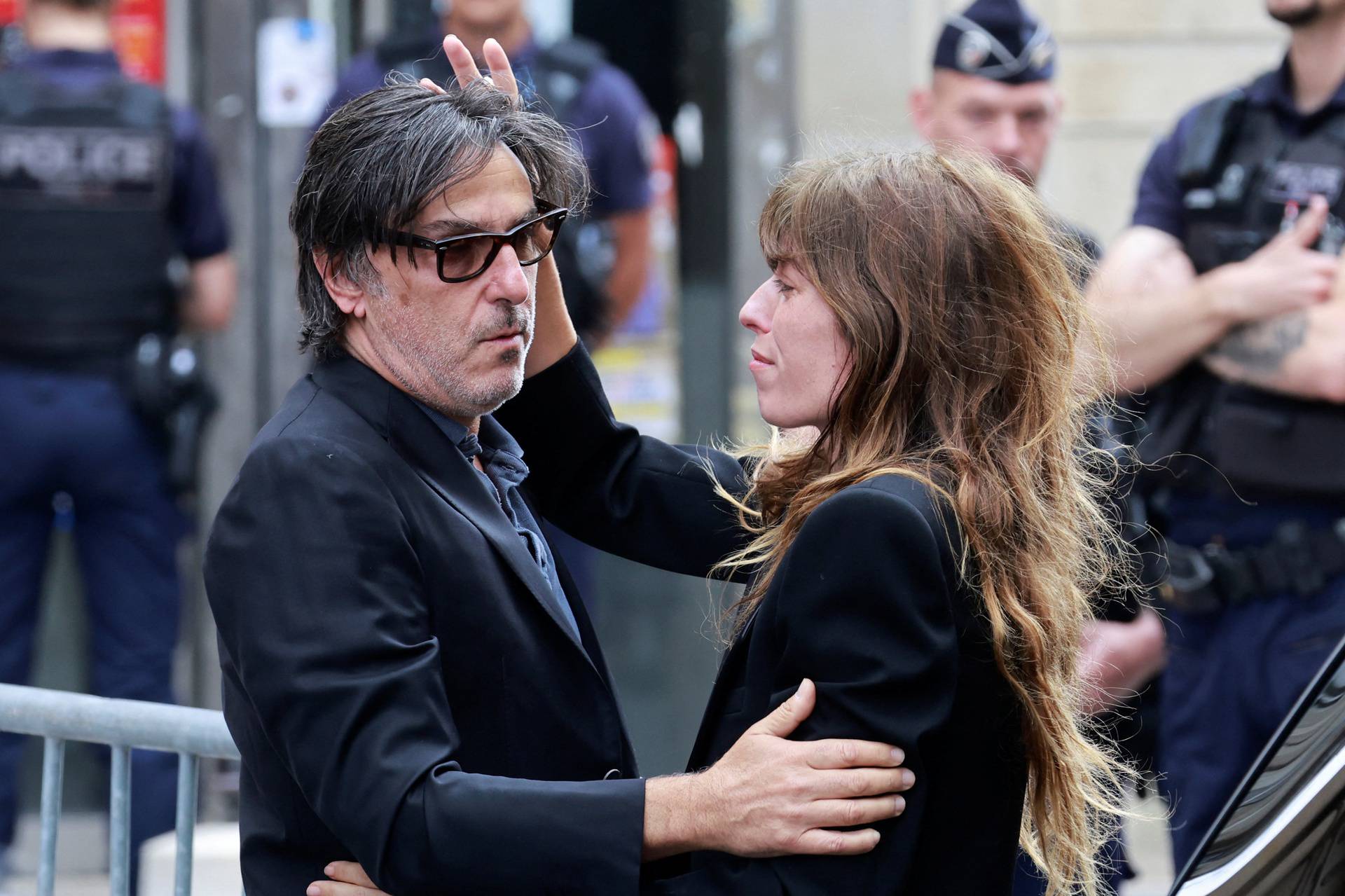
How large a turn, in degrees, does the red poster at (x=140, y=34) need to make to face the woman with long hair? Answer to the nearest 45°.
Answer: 0° — it already faces them

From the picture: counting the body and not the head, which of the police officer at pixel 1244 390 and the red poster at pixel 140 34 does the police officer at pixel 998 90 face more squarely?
the police officer

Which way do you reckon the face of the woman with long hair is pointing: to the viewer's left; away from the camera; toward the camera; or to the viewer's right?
to the viewer's left

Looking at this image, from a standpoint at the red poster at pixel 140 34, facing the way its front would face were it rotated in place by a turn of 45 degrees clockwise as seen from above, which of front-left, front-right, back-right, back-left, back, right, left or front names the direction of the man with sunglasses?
front-left

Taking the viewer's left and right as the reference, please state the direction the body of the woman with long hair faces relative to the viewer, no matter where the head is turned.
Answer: facing to the left of the viewer

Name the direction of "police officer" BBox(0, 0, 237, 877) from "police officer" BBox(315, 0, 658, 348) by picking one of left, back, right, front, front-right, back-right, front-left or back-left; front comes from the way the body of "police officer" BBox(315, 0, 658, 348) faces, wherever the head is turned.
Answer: right

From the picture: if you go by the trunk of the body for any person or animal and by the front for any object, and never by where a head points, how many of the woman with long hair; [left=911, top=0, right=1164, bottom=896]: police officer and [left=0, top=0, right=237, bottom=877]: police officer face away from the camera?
1

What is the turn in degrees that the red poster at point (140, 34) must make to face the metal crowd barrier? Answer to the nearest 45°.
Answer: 0° — it already faces it

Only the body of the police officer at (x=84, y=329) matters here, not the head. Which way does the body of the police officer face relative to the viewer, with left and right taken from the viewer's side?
facing away from the viewer

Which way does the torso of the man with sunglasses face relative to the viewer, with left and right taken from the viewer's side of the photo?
facing the viewer and to the right of the viewer

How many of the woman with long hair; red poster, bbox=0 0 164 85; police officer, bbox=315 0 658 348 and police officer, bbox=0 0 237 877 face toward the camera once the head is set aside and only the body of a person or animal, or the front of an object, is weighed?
2

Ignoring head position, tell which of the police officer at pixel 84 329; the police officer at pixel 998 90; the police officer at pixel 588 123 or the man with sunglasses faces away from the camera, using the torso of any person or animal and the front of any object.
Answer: the police officer at pixel 84 329

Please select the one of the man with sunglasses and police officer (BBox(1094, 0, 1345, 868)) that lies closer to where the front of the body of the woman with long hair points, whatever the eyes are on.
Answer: the man with sunglasses

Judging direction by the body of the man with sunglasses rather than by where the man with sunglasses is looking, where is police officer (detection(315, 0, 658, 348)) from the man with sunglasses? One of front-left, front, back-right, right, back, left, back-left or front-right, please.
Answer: back-left

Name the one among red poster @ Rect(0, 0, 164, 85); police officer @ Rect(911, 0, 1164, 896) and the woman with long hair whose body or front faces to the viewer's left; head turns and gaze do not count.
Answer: the woman with long hair
